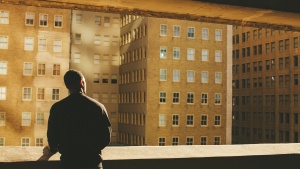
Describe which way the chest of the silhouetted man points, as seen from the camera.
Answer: away from the camera

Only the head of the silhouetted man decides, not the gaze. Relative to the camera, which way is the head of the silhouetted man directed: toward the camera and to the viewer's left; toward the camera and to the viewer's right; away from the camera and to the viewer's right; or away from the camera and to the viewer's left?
away from the camera and to the viewer's right
